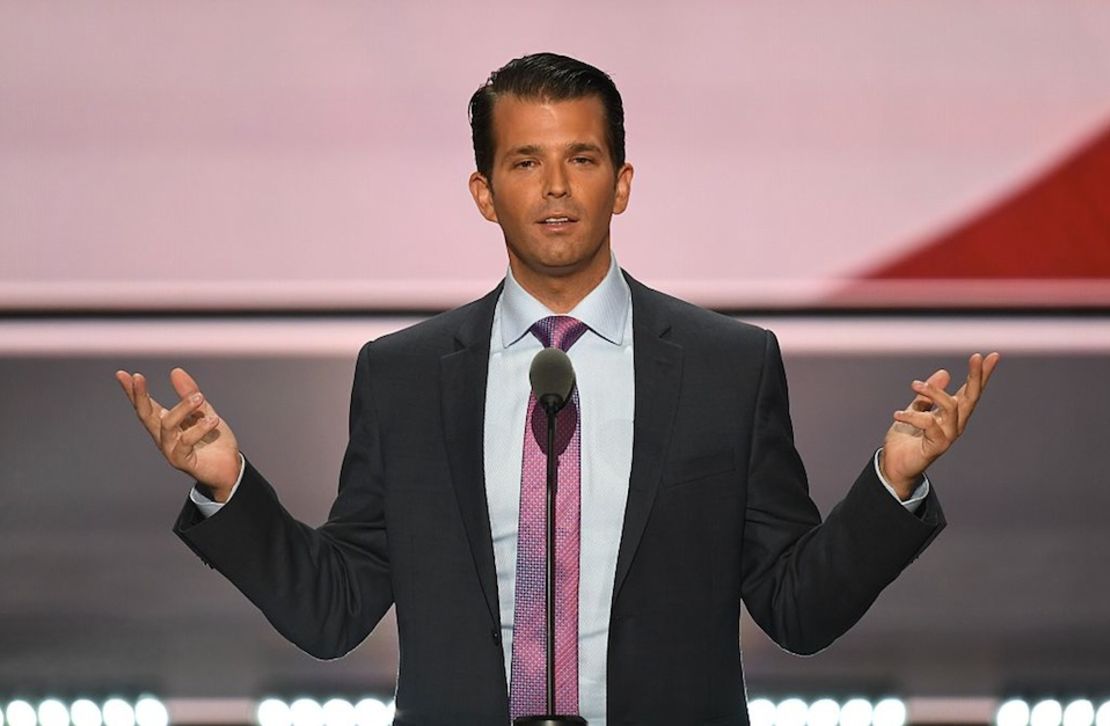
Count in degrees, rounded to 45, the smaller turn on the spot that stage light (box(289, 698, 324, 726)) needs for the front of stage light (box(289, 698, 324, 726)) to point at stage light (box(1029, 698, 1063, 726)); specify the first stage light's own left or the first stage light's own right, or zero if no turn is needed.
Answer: approximately 90° to the first stage light's own left

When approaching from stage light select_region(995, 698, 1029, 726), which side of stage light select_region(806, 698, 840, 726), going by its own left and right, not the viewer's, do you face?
left

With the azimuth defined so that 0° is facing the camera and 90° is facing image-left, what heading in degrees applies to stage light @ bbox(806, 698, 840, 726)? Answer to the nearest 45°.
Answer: approximately 0°

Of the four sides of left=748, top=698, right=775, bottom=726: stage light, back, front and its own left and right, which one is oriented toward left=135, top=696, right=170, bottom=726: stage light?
right

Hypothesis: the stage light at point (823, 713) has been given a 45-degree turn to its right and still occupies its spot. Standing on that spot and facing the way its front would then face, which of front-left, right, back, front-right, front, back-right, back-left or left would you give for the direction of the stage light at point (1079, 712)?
back-left

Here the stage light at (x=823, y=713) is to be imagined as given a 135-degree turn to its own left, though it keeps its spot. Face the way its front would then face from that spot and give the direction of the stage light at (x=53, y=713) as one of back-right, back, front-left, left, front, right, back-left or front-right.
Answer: back-left

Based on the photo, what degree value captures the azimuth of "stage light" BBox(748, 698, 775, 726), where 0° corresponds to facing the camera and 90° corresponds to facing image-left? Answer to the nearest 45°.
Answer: approximately 0°
